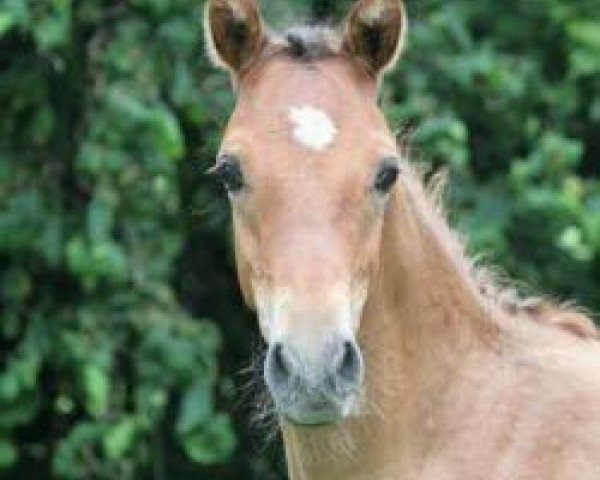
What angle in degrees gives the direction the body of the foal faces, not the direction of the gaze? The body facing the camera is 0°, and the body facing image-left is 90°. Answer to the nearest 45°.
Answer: approximately 45°
